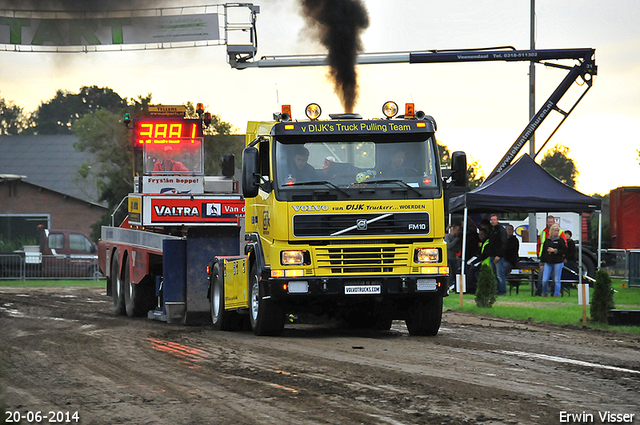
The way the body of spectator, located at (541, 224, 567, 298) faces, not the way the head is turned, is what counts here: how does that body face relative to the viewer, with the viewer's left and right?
facing the viewer

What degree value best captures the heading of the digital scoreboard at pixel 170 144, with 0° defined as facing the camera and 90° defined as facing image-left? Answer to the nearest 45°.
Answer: approximately 0°

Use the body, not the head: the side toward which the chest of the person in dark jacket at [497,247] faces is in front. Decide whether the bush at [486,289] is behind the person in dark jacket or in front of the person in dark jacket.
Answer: in front

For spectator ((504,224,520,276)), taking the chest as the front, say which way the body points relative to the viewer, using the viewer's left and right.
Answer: facing the viewer and to the left of the viewer

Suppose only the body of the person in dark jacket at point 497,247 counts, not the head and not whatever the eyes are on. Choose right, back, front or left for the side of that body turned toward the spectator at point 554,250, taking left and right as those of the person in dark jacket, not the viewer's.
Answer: left

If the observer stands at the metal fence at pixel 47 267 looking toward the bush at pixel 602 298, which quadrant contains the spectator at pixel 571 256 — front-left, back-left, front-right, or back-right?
front-left

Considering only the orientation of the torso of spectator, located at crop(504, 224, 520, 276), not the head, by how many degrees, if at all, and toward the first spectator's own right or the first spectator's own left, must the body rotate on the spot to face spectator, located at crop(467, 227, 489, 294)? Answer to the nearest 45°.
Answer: approximately 90° to the first spectator's own right

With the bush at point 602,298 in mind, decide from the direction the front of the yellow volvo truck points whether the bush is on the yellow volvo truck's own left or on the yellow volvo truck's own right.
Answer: on the yellow volvo truck's own left

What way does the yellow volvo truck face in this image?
toward the camera

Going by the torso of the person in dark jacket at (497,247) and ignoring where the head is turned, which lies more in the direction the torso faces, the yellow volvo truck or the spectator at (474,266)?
the yellow volvo truck

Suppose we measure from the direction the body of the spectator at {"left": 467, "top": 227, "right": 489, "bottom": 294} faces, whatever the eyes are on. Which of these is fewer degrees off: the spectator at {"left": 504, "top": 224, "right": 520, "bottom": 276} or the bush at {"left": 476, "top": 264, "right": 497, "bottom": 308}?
the bush

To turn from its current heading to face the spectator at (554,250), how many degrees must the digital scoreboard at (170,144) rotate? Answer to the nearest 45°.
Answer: approximately 90° to its left

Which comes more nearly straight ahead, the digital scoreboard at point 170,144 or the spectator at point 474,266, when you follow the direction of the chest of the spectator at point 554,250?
the digital scoreboard

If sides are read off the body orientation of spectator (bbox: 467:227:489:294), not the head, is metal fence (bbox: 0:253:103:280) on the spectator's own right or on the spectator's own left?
on the spectator's own right

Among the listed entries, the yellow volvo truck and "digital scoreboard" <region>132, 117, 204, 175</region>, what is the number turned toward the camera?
2
